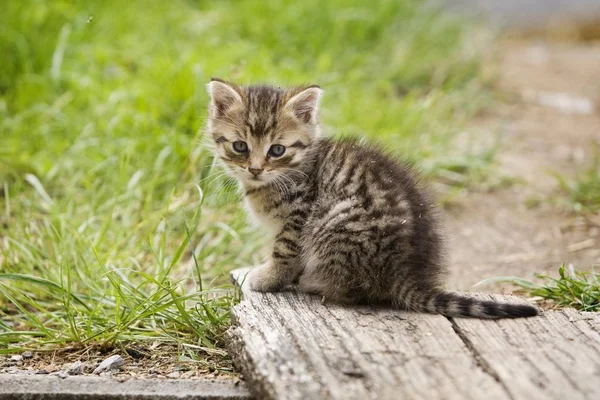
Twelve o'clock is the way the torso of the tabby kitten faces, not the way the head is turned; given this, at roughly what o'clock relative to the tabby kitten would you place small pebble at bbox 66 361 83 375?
The small pebble is roughly at 11 o'clock from the tabby kitten.

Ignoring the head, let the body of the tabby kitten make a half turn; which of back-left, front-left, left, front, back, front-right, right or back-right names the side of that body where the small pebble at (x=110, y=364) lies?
back-right

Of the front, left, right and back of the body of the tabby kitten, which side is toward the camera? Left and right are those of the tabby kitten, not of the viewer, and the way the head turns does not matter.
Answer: left

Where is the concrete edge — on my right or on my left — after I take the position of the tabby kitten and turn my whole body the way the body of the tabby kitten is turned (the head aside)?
on my left
